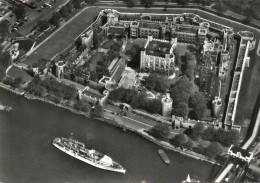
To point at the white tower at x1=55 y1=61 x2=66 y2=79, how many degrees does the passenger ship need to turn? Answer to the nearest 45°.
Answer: approximately 135° to its left

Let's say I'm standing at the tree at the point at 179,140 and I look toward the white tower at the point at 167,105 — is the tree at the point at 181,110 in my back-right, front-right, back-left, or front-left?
front-right

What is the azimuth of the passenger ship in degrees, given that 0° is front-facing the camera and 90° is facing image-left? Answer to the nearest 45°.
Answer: approximately 315°

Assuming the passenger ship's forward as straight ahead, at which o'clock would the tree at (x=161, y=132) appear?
The tree is roughly at 10 o'clock from the passenger ship.

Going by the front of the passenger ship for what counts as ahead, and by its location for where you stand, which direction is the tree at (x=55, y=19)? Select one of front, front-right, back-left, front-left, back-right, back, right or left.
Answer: back-left

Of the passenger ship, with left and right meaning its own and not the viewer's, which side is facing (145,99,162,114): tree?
left

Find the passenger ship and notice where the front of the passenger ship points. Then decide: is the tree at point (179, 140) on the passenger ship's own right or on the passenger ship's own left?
on the passenger ship's own left

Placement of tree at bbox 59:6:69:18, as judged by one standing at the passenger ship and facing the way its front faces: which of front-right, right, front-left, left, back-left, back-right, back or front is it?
back-left

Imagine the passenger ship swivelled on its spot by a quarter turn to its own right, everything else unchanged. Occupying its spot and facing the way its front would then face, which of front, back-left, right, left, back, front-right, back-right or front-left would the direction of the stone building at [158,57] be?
back

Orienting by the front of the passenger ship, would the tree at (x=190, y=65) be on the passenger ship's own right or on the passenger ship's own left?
on the passenger ship's own left

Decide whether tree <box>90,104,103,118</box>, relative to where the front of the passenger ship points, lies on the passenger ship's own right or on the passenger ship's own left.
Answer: on the passenger ship's own left

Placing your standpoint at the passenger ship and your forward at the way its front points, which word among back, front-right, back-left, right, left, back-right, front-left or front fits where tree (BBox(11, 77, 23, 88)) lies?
back

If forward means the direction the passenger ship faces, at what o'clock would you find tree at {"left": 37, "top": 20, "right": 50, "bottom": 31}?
The tree is roughly at 7 o'clock from the passenger ship.

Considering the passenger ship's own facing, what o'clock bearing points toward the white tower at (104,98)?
The white tower is roughly at 8 o'clock from the passenger ship.

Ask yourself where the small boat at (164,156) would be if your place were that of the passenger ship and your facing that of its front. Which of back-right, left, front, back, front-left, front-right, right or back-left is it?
front-left

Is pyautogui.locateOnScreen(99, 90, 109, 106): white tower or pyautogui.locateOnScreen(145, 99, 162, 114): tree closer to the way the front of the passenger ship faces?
the tree
